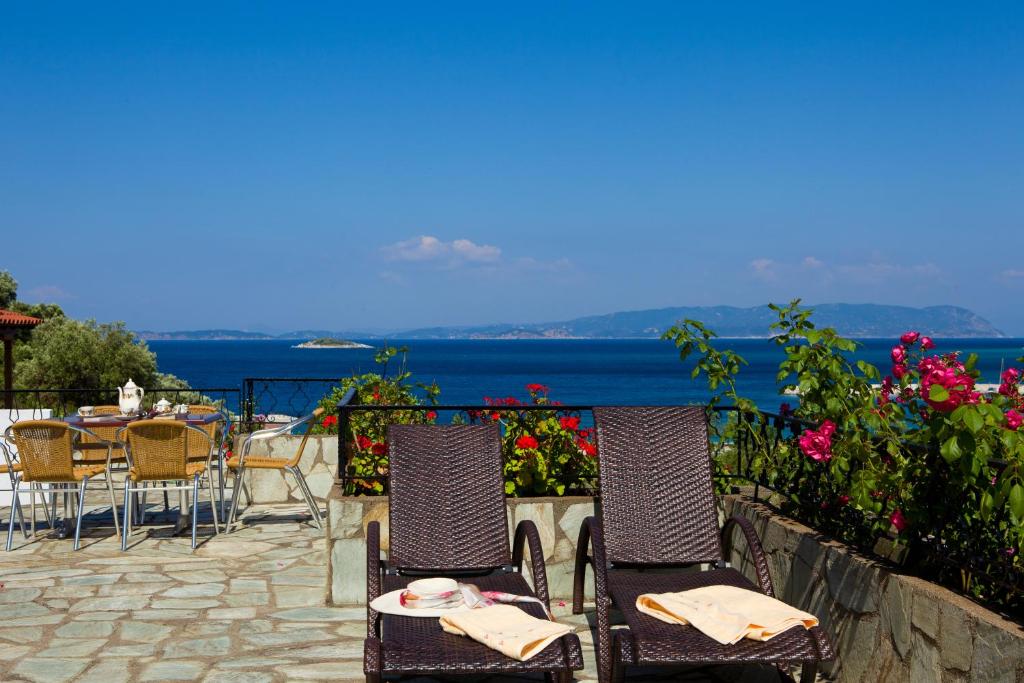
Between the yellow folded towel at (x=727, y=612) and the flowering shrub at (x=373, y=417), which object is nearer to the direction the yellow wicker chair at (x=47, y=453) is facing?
the flowering shrub

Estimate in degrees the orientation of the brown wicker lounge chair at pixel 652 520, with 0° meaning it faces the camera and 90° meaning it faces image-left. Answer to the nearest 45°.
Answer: approximately 0°

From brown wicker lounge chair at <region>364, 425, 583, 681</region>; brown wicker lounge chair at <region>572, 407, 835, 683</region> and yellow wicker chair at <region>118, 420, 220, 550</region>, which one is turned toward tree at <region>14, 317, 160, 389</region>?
the yellow wicker chair

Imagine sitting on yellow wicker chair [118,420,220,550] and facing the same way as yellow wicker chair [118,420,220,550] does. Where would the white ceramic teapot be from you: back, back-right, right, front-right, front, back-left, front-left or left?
front

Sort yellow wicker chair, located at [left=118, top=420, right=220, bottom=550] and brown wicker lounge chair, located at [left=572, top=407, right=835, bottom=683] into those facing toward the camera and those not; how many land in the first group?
1

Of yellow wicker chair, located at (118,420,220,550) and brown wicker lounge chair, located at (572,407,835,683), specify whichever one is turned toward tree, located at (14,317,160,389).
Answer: the yellow wicker chair

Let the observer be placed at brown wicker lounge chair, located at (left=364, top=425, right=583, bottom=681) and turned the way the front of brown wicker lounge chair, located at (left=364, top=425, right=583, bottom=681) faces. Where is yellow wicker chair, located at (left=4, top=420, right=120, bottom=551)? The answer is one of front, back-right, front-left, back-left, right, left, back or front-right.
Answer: back-right

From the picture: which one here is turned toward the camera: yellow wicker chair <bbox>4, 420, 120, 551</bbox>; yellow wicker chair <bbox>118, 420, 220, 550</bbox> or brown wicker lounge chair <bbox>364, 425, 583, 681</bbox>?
the brown wicker lounge chair

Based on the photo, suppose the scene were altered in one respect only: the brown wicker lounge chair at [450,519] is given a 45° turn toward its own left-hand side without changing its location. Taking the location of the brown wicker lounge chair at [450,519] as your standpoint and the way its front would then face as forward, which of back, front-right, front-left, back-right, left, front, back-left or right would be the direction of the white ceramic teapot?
back

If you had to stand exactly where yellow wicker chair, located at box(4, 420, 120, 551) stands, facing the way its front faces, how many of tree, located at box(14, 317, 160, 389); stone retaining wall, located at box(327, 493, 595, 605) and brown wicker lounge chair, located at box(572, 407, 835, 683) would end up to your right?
2

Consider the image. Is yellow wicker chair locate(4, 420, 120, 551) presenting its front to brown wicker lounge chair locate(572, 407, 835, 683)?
no

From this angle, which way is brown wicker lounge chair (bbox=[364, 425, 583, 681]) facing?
toward the camera

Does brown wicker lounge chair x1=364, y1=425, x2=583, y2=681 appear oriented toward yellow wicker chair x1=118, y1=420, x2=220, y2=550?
no

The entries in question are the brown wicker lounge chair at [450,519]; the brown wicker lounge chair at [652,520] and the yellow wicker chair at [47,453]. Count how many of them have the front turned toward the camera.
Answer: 2

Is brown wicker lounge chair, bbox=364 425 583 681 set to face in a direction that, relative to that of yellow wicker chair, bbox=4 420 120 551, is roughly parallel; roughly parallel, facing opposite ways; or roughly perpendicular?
roughly parallel, facing opposite ways

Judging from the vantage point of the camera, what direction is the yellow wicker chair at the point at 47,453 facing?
facing away from the viewer and to the right of the viewer

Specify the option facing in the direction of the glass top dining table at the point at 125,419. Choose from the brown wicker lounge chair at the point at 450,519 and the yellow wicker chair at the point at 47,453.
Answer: the yellow wicker chair

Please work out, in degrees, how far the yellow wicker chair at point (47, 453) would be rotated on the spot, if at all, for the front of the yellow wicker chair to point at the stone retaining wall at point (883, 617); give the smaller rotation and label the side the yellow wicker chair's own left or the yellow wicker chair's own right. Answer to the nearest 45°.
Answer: approximately 90° to the yellow wicker chair's own right

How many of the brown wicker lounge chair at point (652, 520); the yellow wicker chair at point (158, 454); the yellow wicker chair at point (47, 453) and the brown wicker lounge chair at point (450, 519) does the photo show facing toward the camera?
2

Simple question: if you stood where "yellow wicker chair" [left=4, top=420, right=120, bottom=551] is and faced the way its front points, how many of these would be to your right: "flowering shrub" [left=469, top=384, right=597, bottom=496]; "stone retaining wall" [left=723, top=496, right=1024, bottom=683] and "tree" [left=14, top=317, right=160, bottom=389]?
2

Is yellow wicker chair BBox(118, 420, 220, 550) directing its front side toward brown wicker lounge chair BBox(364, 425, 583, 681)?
no

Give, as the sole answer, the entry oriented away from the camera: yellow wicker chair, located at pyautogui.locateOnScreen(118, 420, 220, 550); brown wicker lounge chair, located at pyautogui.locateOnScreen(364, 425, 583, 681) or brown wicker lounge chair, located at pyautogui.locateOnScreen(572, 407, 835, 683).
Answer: the yellow wicker chair

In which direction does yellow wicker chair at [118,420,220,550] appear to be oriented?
away from the camera
